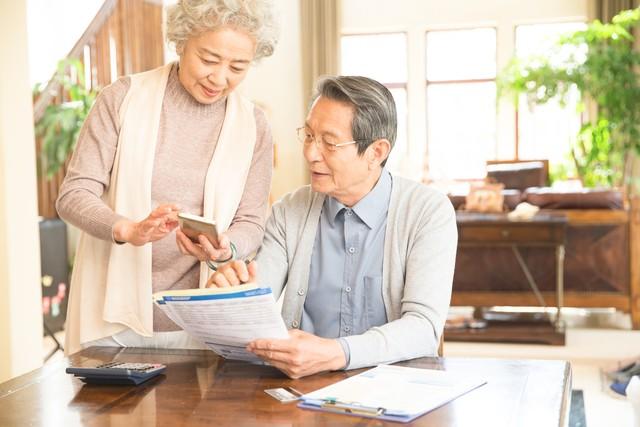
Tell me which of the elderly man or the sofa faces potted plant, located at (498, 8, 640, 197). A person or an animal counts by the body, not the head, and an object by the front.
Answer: the sofa

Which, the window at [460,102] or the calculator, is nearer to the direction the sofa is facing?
the window

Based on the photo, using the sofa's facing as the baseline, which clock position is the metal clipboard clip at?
The metal clipboard clip is roughly at 6 o'clock from the sofa.

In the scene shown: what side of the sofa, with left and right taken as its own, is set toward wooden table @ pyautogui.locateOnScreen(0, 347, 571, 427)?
back

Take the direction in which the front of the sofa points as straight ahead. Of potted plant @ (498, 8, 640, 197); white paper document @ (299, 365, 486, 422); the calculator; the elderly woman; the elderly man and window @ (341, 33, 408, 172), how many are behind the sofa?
4

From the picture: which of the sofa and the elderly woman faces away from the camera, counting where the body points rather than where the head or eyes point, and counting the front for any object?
the sofa

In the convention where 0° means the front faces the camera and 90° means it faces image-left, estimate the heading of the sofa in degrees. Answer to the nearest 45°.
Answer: approximately 180°

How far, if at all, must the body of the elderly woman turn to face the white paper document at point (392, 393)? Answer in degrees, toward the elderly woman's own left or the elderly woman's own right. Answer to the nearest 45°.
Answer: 0° — they already face it

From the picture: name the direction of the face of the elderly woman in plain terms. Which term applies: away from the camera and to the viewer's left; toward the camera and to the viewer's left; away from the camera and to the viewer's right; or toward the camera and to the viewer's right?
toward the camera and to the viewer's right
